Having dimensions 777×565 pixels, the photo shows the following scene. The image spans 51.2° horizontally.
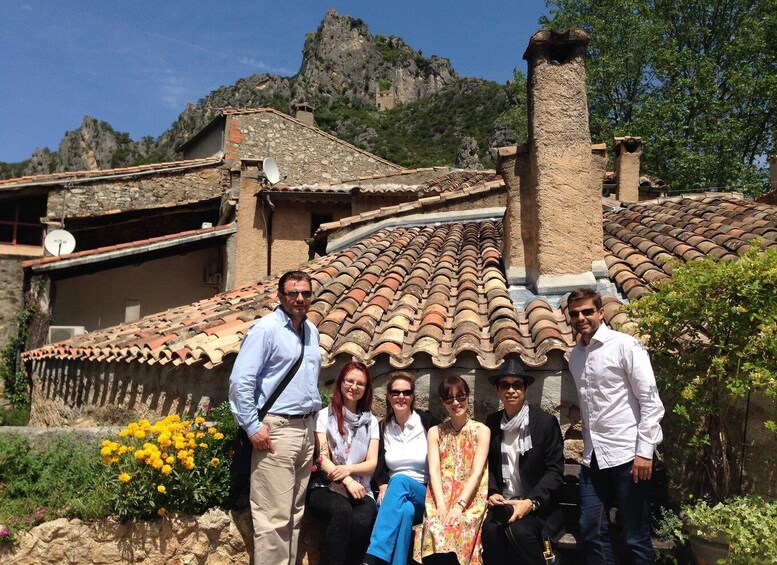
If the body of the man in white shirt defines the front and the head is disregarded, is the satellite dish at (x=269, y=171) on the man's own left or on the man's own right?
on the man's own right

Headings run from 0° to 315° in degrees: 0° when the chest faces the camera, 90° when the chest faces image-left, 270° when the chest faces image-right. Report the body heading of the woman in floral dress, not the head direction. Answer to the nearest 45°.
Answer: approximately 0°

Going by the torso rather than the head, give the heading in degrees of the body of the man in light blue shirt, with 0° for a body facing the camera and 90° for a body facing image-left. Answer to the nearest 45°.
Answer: approximately 315°

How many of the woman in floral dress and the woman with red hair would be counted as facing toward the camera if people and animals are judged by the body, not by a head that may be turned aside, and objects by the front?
2

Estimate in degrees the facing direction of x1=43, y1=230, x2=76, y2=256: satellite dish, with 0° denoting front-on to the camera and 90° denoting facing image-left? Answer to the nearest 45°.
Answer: approximately 0°

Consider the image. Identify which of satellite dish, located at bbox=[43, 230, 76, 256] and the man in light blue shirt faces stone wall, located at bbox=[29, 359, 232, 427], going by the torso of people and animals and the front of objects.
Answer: the satellite dish

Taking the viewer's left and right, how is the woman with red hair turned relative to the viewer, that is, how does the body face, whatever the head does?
facing the viewer

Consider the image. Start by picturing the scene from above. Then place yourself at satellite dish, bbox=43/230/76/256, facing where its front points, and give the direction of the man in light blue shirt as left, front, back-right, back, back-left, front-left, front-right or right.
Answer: front

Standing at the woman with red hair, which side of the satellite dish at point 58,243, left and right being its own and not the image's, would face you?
front

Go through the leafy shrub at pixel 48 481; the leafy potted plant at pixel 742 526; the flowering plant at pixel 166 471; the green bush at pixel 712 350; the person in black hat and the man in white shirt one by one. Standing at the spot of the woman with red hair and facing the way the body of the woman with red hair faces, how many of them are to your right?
2

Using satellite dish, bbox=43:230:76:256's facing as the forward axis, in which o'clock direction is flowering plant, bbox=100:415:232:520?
The flowering plant is roughly at 12 o'clock from the satellite dish.
